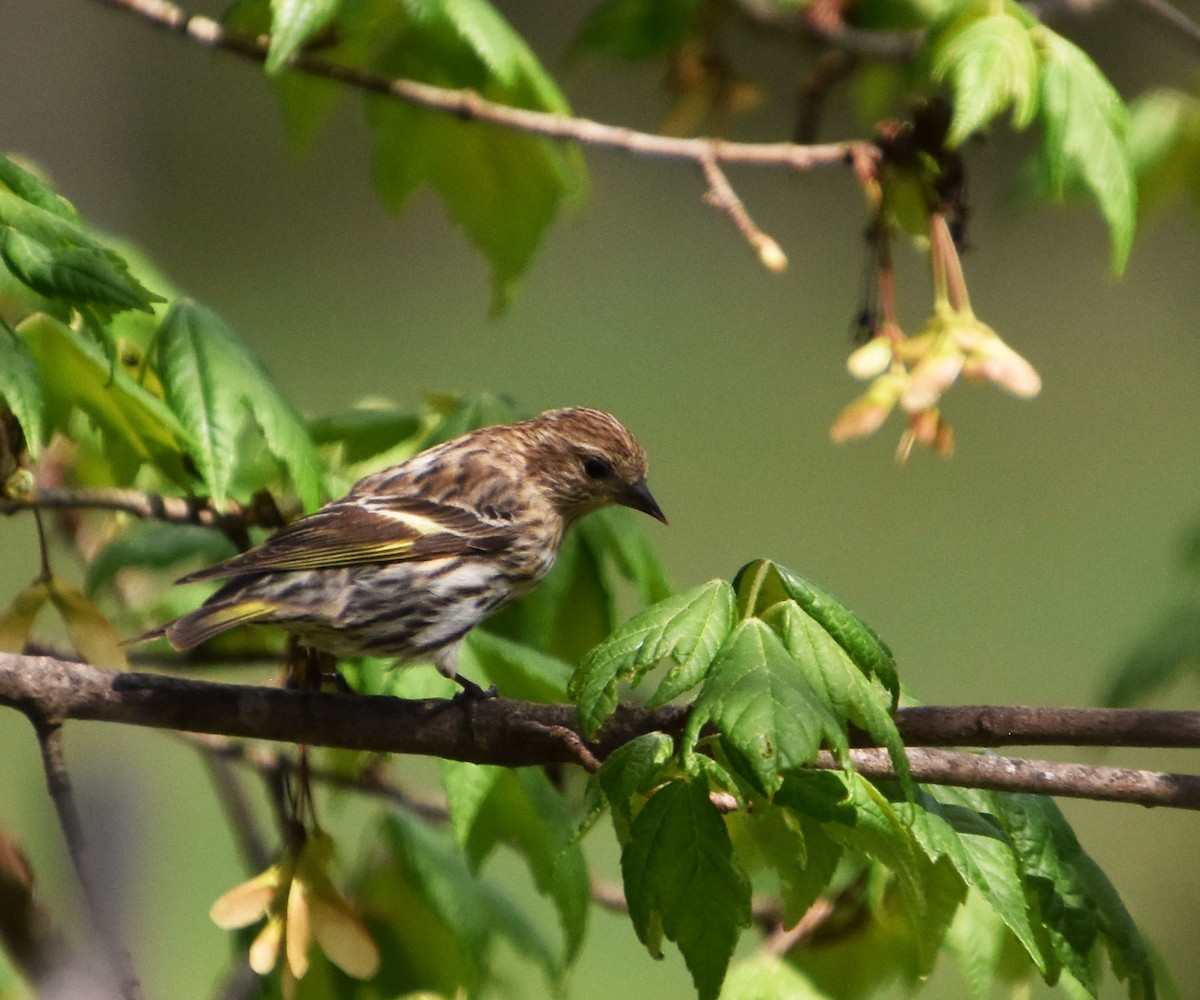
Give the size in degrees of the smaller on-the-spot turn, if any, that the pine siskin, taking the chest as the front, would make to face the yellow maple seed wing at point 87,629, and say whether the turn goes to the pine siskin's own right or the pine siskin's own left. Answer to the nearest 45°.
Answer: approximately 135° to the pine siskin's own right

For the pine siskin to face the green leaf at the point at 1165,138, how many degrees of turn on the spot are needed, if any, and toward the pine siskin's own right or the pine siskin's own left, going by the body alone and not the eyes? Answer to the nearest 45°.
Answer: approximately 45° to the pine siskin's own left

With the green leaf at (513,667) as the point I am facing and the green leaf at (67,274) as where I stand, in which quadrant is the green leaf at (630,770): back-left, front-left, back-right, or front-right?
front-right

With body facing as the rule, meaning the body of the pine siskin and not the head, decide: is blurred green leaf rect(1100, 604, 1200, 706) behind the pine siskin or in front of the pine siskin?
in front

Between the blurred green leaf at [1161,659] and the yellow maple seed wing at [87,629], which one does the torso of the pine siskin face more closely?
the blurred green leaf

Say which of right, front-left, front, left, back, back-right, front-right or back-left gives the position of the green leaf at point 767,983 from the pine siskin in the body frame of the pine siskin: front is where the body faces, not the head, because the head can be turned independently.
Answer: front-right

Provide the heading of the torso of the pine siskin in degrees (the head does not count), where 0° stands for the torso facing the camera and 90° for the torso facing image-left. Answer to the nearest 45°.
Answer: approximately 270°
